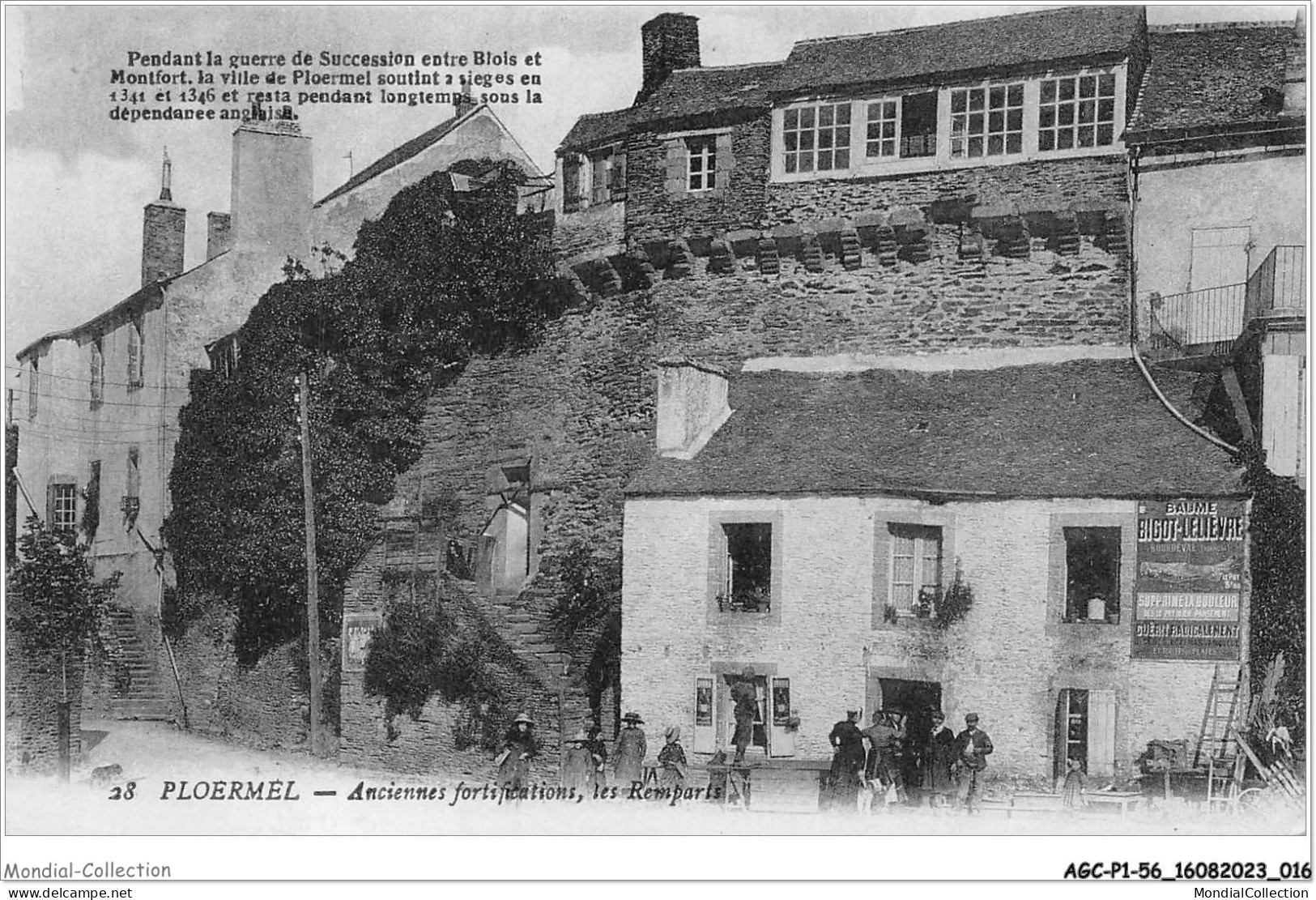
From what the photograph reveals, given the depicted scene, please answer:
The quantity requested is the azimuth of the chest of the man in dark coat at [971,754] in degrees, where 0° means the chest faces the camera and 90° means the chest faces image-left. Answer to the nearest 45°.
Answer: approximately 0°

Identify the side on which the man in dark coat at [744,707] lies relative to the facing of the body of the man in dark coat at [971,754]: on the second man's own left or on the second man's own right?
on the second man's own right

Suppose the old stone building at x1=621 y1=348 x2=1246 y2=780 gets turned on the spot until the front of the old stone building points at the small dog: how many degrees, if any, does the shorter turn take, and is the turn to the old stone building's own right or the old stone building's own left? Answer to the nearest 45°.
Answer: approximately 90° to the old stone building's own right

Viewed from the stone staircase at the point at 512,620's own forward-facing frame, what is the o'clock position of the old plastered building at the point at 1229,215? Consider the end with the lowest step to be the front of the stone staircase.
The old plastered building is roughly at 11 o'clock from the stone staircase.

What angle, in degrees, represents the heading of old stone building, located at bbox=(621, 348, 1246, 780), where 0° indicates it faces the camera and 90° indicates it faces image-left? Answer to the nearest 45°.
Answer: approximately 0°

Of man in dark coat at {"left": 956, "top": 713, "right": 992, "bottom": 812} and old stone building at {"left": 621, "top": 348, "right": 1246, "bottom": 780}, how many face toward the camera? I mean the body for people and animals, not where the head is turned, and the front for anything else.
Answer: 2

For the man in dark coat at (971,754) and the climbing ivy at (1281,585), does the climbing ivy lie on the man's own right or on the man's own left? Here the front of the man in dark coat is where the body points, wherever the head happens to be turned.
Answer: on the man's own left
